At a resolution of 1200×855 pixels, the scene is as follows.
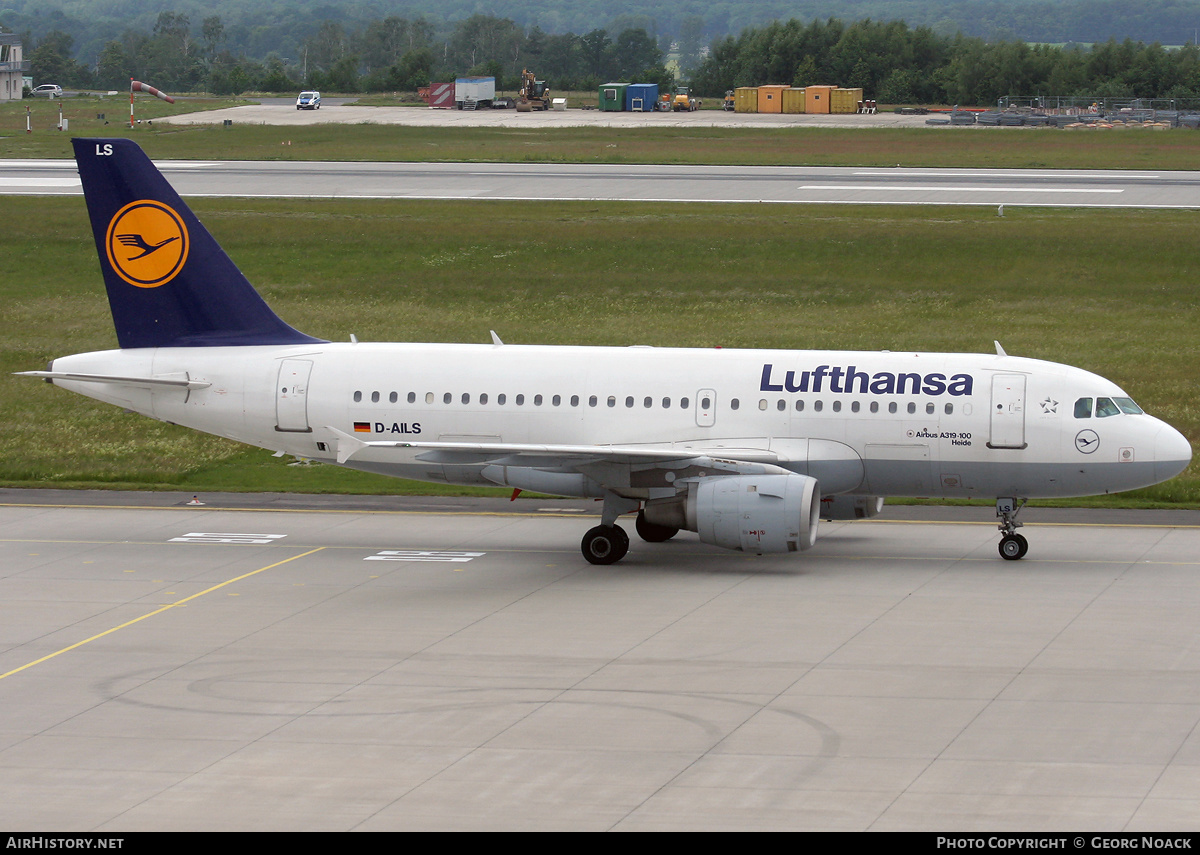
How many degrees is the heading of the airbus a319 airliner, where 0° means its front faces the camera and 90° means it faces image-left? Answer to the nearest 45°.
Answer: approximately 270°
